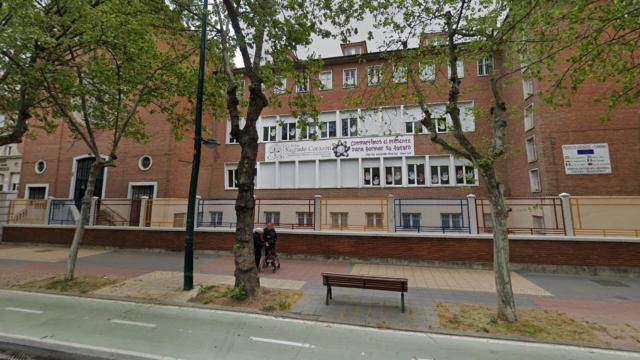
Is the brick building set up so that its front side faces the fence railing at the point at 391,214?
yes

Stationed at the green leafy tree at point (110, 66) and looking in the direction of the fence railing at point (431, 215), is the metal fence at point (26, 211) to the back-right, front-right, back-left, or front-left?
back-left

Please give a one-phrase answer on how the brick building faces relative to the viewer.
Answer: facing the viewer

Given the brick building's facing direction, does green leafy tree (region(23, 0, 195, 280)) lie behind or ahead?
ahead

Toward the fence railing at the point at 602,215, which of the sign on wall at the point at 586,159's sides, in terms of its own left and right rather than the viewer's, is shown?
front

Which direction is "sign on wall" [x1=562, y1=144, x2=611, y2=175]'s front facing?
toward the camera

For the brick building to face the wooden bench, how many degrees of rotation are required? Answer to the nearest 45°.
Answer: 0° — it already faces it
